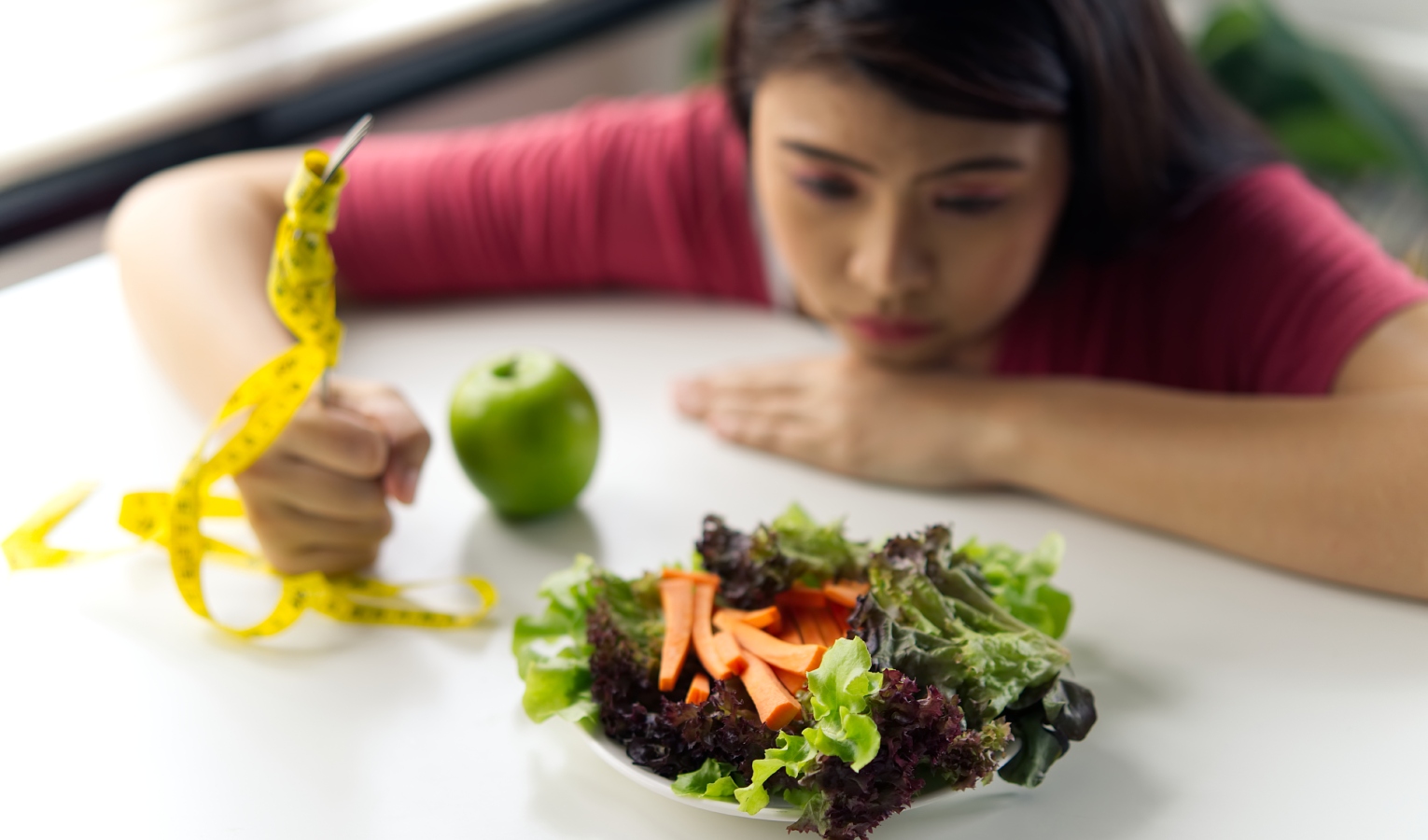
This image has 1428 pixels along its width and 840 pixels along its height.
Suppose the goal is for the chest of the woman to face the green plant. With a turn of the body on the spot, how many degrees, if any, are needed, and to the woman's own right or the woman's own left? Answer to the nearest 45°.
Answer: approximately 135° to the woman's own left

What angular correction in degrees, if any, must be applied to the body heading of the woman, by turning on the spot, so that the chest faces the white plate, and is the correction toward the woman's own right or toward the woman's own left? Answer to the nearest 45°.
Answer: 0° — they already face it

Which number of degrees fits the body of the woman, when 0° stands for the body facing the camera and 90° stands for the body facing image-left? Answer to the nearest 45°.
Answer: approximately 0°
